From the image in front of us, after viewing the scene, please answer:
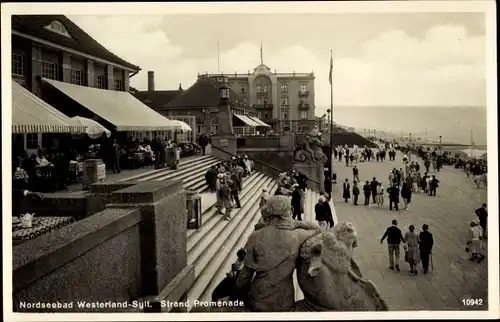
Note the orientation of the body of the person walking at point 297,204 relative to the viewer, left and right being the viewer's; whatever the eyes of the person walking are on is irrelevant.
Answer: facing away from the viewer

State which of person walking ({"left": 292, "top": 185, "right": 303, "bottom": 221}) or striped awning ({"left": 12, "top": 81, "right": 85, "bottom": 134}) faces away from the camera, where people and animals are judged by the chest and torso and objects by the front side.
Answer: the person walking

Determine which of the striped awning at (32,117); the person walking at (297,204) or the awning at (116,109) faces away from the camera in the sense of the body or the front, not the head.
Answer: the person walking

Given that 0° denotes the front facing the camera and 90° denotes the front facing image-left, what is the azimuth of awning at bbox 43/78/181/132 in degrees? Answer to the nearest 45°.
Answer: approximately 315°

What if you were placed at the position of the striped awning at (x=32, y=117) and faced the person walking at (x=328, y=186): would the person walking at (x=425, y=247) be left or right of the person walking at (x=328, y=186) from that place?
right
